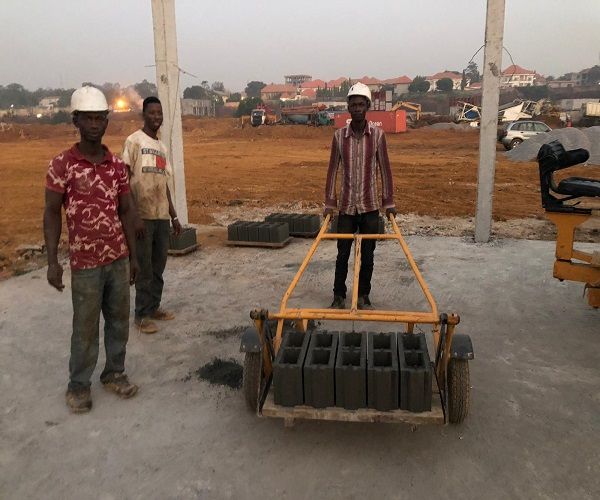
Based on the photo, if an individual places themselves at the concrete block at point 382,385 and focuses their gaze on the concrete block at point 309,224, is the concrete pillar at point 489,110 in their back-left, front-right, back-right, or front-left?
front-right

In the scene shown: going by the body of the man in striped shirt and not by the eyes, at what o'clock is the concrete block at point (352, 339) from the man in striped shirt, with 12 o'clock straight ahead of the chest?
The concrete block is roughly at 12 o'clock from the man in striped shirt.

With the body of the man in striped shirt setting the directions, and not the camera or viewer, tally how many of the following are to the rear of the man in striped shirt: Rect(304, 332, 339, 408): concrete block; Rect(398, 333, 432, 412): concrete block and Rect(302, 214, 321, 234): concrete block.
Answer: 1

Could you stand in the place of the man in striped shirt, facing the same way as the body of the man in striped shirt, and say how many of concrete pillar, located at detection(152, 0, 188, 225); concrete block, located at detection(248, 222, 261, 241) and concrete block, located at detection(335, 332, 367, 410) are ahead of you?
1

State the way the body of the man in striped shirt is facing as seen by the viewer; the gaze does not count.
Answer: toward the camera

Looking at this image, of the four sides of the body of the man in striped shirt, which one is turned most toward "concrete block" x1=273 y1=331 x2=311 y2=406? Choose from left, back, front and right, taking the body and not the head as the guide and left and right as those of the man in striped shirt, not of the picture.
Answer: front

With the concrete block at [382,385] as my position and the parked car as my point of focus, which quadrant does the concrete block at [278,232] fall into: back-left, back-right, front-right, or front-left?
front-left

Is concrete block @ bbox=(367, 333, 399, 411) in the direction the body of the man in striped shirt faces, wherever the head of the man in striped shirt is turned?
yes

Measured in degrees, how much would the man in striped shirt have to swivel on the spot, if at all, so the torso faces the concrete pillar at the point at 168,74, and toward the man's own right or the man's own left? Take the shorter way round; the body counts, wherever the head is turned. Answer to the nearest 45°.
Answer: approximately 135° to the man's own right

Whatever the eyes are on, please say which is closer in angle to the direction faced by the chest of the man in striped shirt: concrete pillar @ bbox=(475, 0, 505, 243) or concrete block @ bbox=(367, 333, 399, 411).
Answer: the concrete block

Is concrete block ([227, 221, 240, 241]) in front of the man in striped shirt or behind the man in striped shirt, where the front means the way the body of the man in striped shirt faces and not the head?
behind

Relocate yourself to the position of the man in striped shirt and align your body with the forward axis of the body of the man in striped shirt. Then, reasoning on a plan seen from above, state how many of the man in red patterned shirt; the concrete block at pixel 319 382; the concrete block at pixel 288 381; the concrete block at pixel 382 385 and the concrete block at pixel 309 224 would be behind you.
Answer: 1

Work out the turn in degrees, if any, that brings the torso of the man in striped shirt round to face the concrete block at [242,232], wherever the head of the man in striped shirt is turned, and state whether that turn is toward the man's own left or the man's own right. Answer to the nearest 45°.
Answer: approximately 135° to the man's own right

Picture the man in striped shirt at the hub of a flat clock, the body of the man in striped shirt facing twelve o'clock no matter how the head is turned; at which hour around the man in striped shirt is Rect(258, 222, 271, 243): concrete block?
The concrete block is roughly at 5 o'clock from the man in striped shirt.

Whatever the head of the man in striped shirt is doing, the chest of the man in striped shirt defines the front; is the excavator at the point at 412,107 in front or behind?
behind

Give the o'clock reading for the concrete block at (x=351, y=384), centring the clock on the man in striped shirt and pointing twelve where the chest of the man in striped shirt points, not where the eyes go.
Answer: The concrete block is roughly at 12 o'clock from the man in striped shirt.
